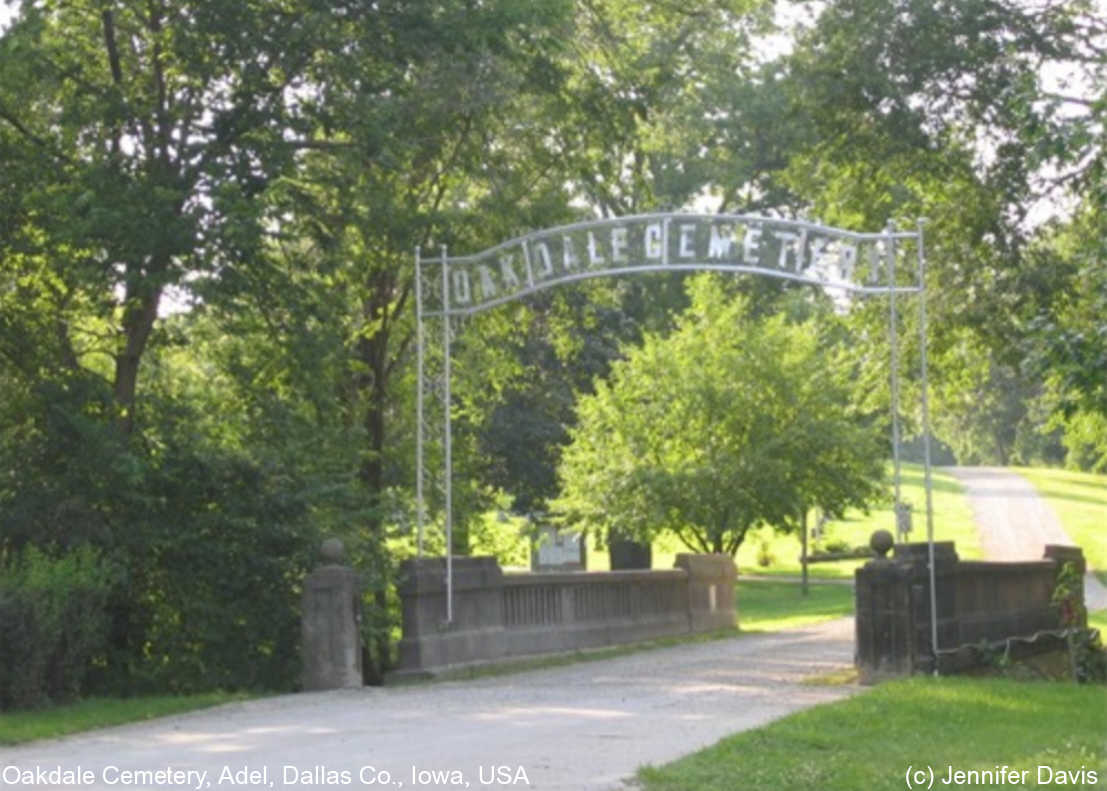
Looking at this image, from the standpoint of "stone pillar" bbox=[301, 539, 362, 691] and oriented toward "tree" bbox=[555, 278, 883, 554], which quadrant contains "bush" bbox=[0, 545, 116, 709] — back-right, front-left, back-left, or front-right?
back-left

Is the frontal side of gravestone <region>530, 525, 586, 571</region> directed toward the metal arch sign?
yes

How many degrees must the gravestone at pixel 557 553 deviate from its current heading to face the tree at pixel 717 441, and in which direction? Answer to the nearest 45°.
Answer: approximately 45° to its left

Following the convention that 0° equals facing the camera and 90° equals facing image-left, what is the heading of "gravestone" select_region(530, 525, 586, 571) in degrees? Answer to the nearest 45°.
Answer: approximately 0°

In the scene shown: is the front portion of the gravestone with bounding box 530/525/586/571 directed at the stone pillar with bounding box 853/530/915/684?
yes
